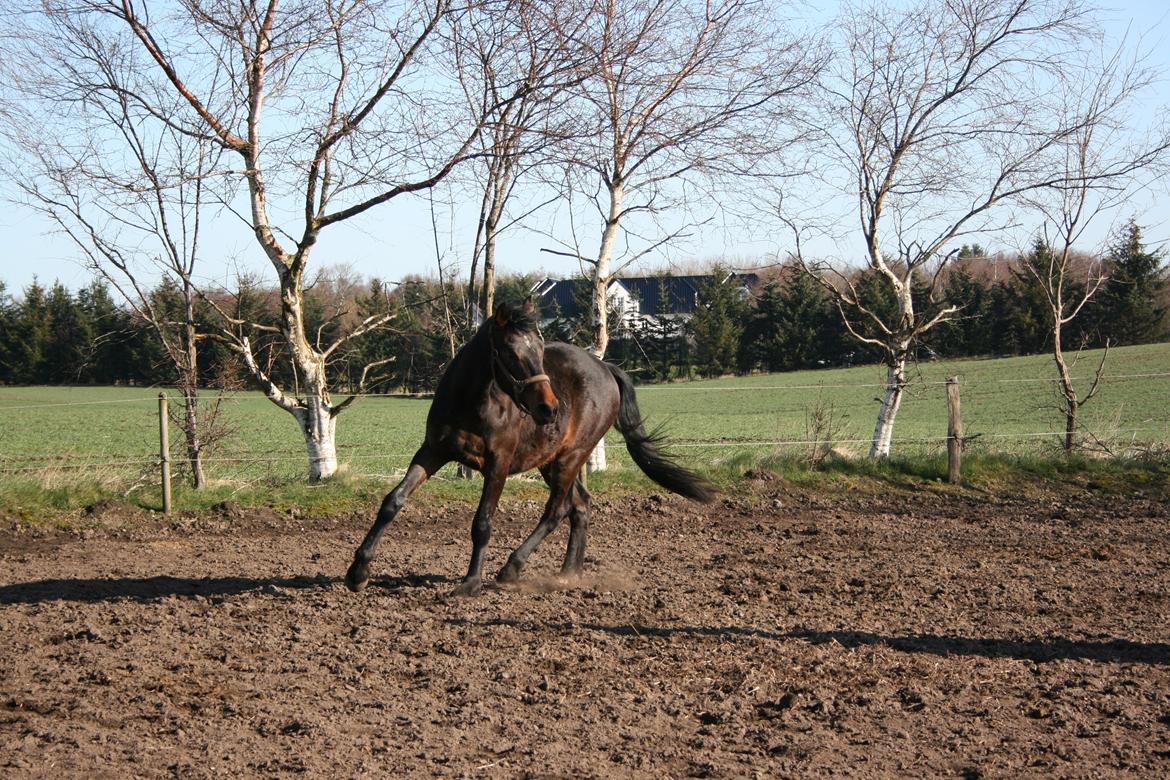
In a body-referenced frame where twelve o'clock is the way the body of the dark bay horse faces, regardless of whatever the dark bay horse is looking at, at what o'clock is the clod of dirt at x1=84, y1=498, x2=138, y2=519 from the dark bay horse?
The clod of dirt is roughly at 3 o'clock from the dark bay horse.

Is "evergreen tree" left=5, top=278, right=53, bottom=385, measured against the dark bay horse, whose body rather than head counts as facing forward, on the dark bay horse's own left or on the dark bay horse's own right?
on the dark bay horse's own right

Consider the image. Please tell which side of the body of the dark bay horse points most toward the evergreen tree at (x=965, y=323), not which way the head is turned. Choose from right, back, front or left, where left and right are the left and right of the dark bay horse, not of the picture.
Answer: back

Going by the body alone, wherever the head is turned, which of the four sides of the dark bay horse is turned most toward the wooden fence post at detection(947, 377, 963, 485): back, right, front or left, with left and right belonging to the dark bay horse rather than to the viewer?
back

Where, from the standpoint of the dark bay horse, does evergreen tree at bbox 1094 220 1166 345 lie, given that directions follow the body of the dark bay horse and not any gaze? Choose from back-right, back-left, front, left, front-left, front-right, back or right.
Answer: back

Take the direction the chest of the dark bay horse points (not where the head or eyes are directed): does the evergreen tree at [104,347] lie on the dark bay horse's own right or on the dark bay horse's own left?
on the dark bay horse's own right

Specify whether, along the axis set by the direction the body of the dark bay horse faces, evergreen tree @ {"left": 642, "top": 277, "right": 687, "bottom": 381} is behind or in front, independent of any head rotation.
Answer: behind

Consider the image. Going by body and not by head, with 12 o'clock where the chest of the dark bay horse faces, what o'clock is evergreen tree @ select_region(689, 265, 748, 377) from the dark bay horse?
The evergreen tree is roughly at 5 o'clock from the dark bay horse.

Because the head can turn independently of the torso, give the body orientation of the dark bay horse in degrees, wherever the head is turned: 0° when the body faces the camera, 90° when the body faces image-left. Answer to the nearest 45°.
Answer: approximately 45°

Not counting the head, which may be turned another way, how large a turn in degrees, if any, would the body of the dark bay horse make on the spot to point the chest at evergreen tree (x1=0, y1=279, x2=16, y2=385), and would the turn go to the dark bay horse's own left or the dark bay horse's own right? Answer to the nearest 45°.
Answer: approximately 90° to the dark bay horse's own right
